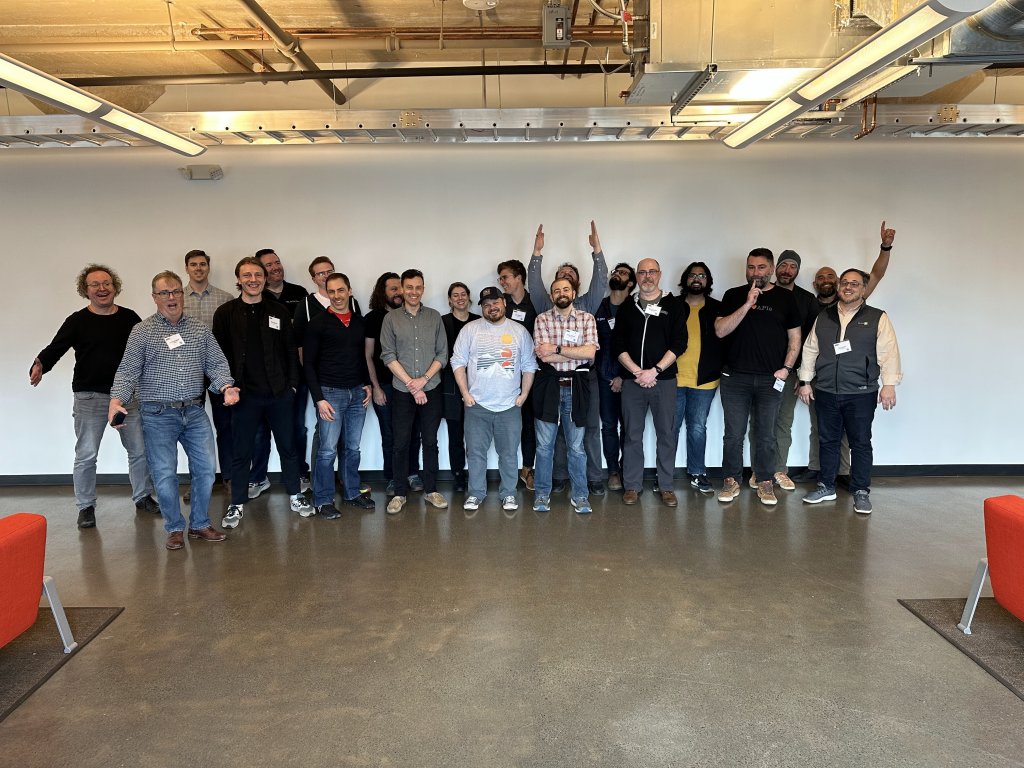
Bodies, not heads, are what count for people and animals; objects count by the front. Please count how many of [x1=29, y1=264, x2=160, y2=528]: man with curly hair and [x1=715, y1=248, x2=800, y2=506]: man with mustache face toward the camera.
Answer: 2

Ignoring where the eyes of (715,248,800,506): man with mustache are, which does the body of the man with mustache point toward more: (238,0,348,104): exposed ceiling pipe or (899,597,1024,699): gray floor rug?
the gray floor rug

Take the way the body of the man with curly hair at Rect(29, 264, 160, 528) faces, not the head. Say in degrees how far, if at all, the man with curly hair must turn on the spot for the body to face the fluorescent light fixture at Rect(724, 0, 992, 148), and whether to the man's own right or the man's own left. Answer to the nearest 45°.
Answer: approximately 45° to the man's own left

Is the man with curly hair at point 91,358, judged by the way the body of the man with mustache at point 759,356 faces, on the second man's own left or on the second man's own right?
on the second man's own right

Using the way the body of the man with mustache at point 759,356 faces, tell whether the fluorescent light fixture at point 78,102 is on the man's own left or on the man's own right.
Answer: on the man's own right

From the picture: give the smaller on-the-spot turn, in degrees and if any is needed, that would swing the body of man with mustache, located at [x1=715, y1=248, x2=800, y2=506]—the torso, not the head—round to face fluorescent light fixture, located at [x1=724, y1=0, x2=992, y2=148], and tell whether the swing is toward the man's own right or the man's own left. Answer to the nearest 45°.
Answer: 0° — they already face it

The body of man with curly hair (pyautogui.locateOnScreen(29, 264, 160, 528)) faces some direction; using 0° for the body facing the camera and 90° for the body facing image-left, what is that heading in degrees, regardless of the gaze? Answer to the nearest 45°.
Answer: approximately 0°

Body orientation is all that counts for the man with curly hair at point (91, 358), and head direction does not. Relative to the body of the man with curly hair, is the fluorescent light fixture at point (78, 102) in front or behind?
in front

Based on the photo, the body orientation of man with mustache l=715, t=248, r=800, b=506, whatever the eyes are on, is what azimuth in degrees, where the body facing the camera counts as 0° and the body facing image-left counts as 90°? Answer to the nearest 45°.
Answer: approximately 0°

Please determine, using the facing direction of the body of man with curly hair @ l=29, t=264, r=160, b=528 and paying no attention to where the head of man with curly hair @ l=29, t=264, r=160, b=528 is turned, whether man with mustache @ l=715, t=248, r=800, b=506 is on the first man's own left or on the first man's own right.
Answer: on the first man's own left

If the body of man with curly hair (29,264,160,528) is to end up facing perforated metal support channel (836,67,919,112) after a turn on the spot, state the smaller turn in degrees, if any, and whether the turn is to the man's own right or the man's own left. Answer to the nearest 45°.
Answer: approximately 45° to the man's own left

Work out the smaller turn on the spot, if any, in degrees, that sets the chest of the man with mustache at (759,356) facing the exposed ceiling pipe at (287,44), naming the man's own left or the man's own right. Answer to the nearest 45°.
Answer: approximately 45° to the man's own right

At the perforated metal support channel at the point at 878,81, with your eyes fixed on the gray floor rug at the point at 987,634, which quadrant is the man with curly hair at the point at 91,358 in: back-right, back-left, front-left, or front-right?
back-right

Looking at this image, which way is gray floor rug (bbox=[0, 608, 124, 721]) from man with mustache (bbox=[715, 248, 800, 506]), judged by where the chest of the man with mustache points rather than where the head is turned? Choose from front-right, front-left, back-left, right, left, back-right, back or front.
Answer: front-right
